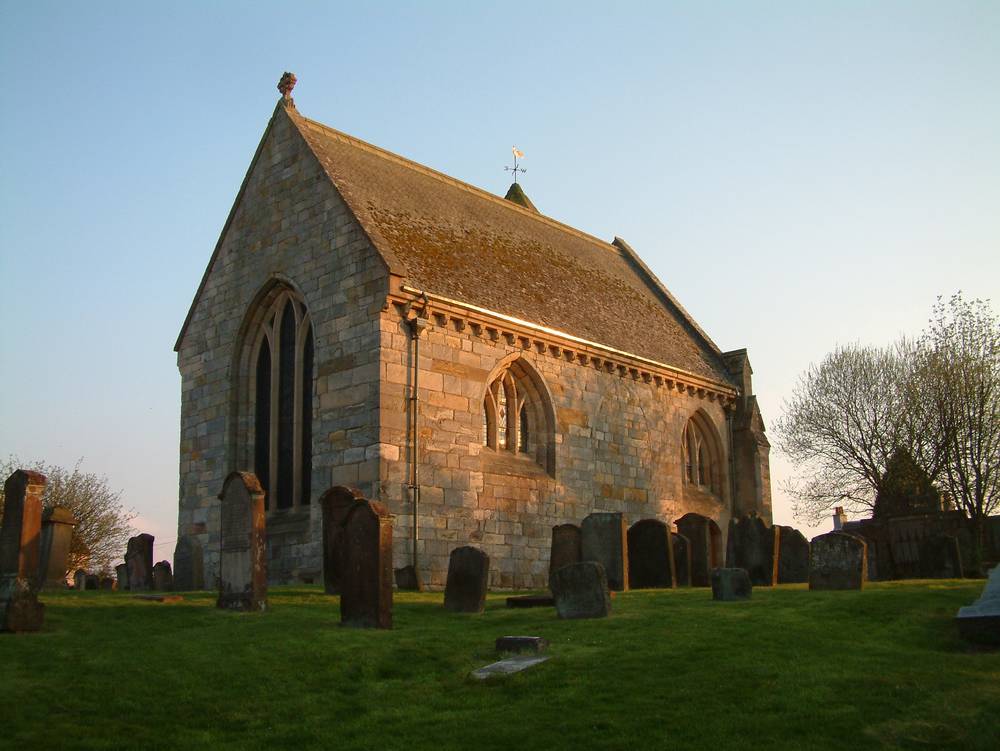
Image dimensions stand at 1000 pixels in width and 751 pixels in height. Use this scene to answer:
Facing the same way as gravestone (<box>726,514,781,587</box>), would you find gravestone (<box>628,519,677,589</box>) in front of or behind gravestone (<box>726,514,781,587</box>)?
in front

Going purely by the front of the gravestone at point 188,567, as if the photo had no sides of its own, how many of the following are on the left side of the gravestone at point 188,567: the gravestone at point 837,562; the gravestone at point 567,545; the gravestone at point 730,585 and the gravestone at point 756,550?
4

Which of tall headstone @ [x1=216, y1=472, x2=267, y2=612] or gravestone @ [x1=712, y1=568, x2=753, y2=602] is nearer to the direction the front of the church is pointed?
the tall headstone

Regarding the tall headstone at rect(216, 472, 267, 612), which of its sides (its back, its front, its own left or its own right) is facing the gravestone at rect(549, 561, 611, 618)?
left

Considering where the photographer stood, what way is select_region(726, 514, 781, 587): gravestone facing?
facing the viewer and to the left of the viewer

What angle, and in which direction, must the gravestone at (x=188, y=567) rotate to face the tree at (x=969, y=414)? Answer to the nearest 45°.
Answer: approximately 135° to its left

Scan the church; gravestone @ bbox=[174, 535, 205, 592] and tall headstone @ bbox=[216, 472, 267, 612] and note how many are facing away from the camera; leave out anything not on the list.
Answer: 0

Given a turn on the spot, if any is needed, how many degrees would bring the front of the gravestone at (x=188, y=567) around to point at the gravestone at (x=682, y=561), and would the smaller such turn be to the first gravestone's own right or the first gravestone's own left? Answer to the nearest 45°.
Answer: approximately 90° to the first gravestone's own left

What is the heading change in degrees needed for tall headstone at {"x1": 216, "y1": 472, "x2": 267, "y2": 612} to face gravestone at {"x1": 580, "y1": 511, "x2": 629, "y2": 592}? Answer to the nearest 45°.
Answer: approximately 135° to its left

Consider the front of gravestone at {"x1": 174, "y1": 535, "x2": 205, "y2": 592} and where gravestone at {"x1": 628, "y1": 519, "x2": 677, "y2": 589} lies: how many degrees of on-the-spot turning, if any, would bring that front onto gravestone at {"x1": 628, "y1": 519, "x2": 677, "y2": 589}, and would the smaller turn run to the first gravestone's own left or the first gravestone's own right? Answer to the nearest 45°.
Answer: approximately 90° to the first gravestone's own left

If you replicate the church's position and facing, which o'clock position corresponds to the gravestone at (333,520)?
The gravestone is roughly at 11 o'clock from the church.

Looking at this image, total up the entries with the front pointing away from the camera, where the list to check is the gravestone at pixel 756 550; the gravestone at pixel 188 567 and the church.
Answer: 0

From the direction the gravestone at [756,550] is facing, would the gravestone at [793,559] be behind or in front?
behind

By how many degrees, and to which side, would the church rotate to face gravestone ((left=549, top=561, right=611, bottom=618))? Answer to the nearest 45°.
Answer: approximately 45° to its left
